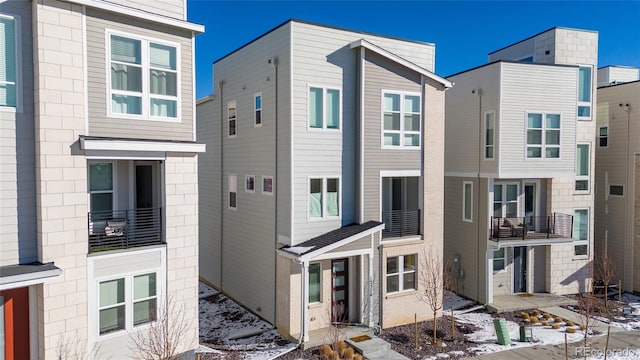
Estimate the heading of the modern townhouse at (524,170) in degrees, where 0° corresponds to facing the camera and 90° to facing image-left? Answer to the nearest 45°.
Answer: approximately 315°

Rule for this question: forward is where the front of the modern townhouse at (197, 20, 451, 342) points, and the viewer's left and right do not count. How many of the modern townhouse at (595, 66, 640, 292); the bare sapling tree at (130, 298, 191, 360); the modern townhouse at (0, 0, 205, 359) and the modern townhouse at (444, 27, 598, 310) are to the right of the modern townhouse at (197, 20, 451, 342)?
2

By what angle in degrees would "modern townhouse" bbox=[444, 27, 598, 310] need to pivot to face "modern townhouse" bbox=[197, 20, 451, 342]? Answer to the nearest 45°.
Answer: approximately 90° to its right

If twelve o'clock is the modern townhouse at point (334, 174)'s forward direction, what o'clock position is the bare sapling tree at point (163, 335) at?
The bare sapling tree is roughly at 3 o'clock from the modern townhouse.

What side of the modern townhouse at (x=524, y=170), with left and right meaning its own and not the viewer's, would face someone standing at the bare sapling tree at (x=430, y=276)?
right

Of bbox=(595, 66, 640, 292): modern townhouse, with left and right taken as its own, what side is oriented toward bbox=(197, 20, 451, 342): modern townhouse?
right

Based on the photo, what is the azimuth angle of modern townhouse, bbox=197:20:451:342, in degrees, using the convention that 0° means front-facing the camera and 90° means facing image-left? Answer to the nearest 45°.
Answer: approximately 315°

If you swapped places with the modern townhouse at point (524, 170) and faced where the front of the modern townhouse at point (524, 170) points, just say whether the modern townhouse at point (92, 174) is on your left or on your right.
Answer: on your right

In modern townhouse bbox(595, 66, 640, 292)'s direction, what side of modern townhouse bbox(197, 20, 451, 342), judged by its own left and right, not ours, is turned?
left

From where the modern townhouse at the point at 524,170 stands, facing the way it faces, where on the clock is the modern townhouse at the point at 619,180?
the modern townhouse at the point at 619,180 is roughly at 9 o'clock from the modern townhouse at the point at 524,170.
